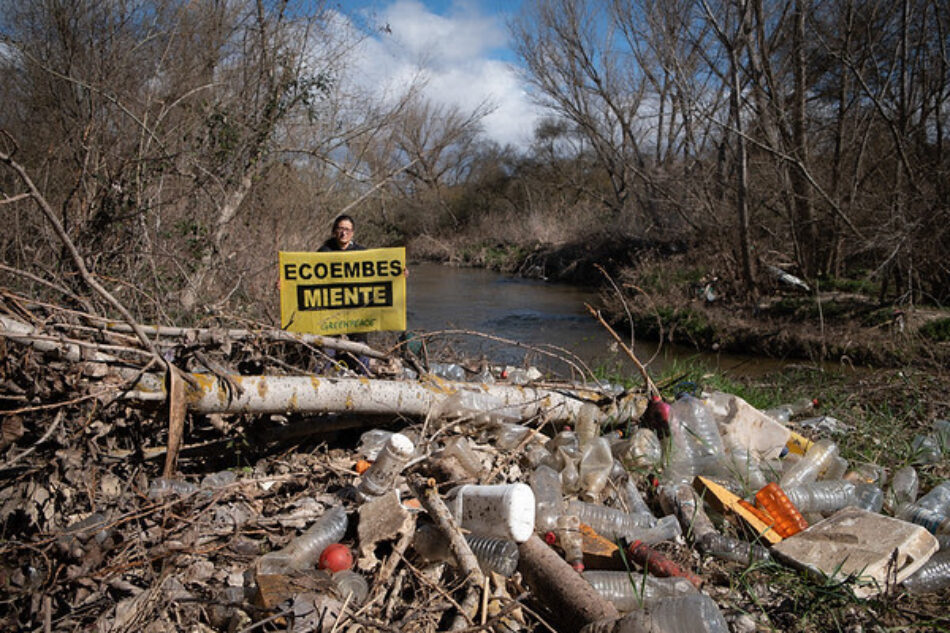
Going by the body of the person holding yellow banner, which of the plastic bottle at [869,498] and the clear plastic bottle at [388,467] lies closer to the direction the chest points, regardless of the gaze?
the clear plastic bottle

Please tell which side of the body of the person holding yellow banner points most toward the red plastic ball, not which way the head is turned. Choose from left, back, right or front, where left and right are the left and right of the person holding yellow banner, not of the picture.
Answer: front

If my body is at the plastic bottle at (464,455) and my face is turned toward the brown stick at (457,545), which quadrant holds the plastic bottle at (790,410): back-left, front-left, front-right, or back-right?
back-left

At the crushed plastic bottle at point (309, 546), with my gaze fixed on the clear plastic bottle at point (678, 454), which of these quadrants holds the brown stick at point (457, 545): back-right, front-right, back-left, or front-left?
front-right

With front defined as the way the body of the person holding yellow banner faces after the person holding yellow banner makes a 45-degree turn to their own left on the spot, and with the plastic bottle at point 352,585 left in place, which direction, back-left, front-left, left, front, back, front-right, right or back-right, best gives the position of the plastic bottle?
front-right

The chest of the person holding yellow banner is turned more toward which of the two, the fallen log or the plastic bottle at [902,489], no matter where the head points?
the fallen log

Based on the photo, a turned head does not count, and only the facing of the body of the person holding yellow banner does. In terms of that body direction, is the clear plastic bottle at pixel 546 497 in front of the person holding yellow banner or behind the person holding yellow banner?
in front

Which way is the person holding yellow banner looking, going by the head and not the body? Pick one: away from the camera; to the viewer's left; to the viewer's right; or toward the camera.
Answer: toward the camera

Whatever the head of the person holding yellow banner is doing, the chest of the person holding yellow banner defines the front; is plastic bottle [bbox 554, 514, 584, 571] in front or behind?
in front

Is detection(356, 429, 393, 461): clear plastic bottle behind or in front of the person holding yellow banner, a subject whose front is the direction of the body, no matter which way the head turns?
in front

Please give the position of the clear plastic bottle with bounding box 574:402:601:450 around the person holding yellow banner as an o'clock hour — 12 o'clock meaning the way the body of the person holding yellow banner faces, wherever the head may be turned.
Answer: The clear plastic bottle is roughly at 11 o'clock from the person holding yellow banner.

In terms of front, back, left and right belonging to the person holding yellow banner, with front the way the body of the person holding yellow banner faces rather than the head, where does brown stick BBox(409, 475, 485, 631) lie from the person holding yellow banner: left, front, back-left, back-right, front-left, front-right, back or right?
front

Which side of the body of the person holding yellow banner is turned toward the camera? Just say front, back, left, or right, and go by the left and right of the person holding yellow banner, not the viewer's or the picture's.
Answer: front

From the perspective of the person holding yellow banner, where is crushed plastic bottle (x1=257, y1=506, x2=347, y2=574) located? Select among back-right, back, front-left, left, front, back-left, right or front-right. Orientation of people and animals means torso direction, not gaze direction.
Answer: front
